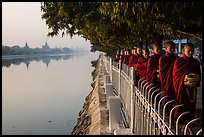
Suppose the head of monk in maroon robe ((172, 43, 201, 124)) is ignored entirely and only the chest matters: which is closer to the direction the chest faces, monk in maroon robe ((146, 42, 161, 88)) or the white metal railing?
the white metal railing
